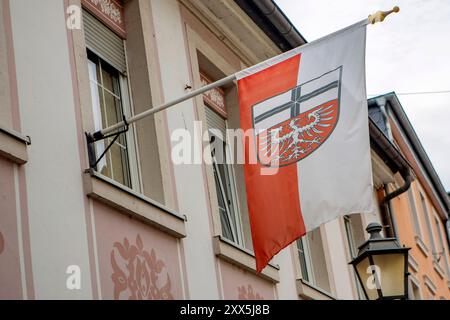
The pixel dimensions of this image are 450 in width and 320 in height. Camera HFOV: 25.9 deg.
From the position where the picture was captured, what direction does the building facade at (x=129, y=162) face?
facing the viewer and to the right of the viewer

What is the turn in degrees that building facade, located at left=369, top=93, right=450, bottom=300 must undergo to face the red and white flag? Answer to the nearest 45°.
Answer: approximately 45° to its right
